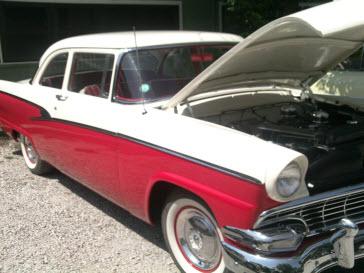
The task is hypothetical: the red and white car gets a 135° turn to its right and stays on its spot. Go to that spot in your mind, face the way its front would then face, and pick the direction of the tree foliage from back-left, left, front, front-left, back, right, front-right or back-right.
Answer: right

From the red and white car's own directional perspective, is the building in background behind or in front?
behind

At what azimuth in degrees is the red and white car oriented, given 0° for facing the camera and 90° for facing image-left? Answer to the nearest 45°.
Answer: approximately 315°
